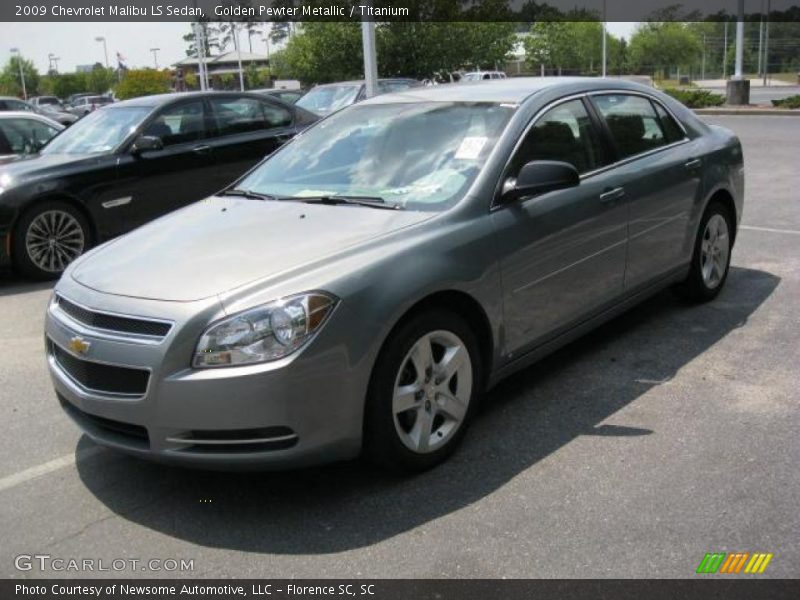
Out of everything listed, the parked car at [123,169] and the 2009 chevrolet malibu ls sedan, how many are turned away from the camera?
0

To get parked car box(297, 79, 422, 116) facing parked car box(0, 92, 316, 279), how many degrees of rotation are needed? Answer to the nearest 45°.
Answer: approximately 45° to its left

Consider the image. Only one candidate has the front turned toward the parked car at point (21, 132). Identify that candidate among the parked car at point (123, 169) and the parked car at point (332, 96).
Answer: the parked car at point (332, 96)

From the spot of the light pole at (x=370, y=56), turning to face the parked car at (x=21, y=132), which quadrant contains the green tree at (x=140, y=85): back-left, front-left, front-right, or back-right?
back-right

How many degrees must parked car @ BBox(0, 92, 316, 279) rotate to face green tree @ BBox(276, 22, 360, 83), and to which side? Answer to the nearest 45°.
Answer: approximately 135° to its right

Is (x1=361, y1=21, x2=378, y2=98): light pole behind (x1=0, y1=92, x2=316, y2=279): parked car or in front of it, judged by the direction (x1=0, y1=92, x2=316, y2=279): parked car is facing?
behind

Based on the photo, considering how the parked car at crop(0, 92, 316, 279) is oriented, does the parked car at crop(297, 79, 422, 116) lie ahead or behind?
behind

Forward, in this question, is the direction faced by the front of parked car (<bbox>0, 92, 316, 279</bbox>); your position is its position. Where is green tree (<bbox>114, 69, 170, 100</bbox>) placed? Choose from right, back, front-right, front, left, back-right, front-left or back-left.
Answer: back-right

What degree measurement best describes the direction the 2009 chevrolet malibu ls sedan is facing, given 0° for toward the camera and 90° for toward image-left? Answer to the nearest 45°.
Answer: approximately 45°

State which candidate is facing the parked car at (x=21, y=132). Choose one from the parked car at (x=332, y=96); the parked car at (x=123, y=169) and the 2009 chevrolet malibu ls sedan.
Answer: the parked car at (x=332, y=96)

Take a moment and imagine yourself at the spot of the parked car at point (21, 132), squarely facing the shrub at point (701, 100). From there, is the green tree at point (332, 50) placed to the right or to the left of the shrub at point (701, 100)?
left
